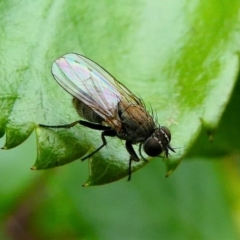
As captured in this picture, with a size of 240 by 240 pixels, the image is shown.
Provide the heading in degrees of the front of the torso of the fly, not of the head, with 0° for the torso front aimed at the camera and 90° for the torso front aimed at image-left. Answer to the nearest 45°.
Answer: approximately 315°
